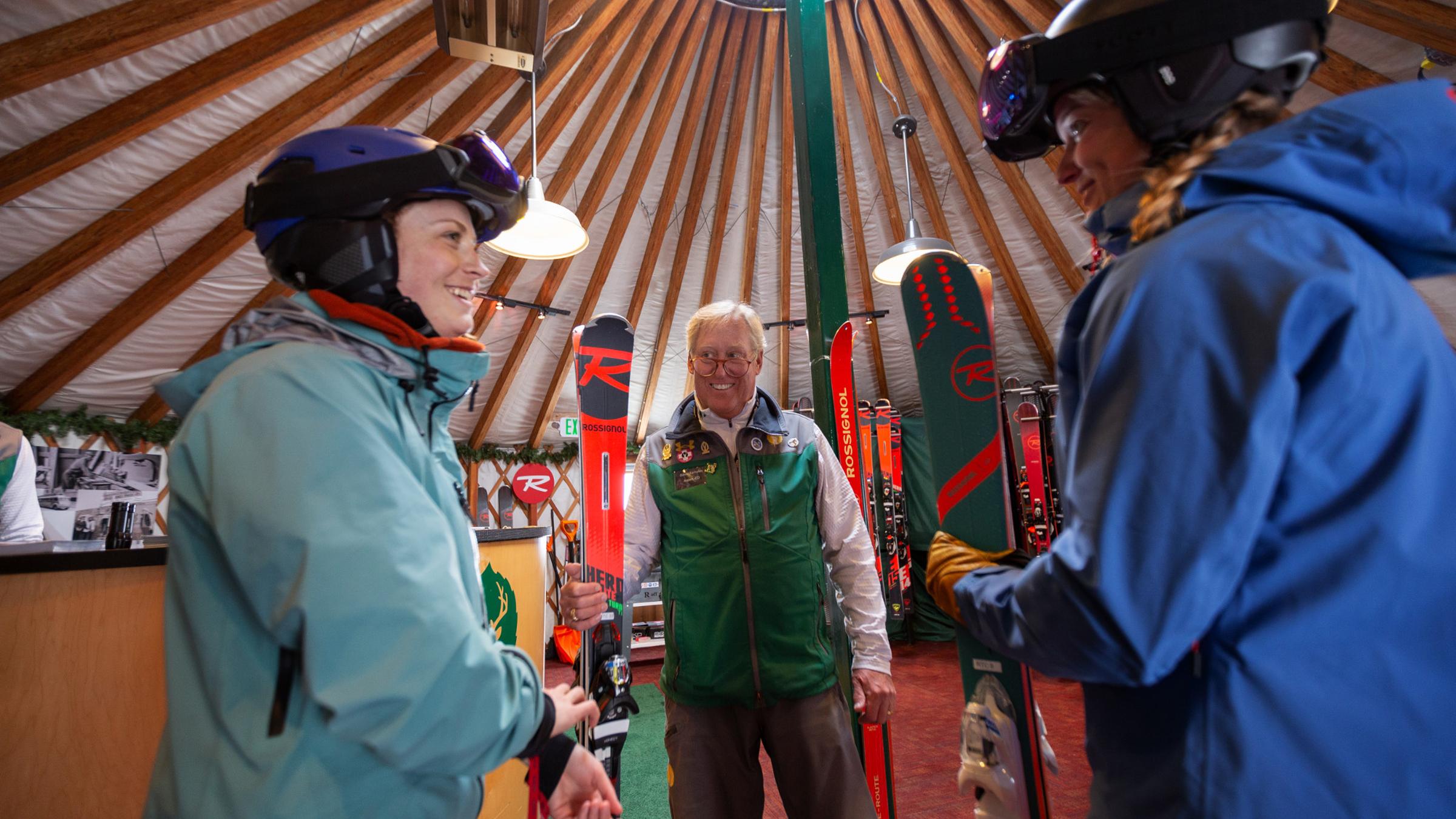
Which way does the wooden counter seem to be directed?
toward the camera

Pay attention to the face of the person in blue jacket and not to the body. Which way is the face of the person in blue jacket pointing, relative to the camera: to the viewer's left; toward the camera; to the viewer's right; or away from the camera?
to the viewer's left

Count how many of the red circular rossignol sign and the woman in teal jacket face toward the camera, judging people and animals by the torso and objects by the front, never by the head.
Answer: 1

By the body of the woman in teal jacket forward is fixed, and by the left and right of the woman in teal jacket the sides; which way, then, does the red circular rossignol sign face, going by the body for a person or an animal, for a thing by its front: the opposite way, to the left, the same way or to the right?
to the right

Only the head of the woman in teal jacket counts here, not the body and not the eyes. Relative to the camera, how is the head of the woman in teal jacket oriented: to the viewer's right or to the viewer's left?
to the viewer's right

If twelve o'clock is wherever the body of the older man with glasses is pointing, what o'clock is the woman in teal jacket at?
The woman in teal jacket is roughly at 1 o'clock from the older man with glasses.

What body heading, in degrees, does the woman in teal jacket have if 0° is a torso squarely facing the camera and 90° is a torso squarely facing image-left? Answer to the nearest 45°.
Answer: approximately 270°

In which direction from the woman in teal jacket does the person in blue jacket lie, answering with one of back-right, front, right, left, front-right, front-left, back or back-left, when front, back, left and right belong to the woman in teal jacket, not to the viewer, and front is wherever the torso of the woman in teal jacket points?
front-right

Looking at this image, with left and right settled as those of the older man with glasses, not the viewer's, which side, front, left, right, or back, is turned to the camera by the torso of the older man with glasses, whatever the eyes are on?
front

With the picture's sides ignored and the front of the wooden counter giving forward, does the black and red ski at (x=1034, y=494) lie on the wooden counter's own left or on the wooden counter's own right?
on the wooden counter's own left

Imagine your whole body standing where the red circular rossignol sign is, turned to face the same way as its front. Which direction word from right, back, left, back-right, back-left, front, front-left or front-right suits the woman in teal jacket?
front

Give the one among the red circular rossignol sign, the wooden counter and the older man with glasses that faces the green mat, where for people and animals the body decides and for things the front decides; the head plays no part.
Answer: the red circular rossignol sign

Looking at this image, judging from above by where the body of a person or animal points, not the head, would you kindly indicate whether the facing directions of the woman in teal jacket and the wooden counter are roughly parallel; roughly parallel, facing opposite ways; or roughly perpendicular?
roughly perpendicular

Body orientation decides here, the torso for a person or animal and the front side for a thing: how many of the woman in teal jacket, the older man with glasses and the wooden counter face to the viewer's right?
1

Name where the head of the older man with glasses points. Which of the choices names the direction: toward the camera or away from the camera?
toward the camera
